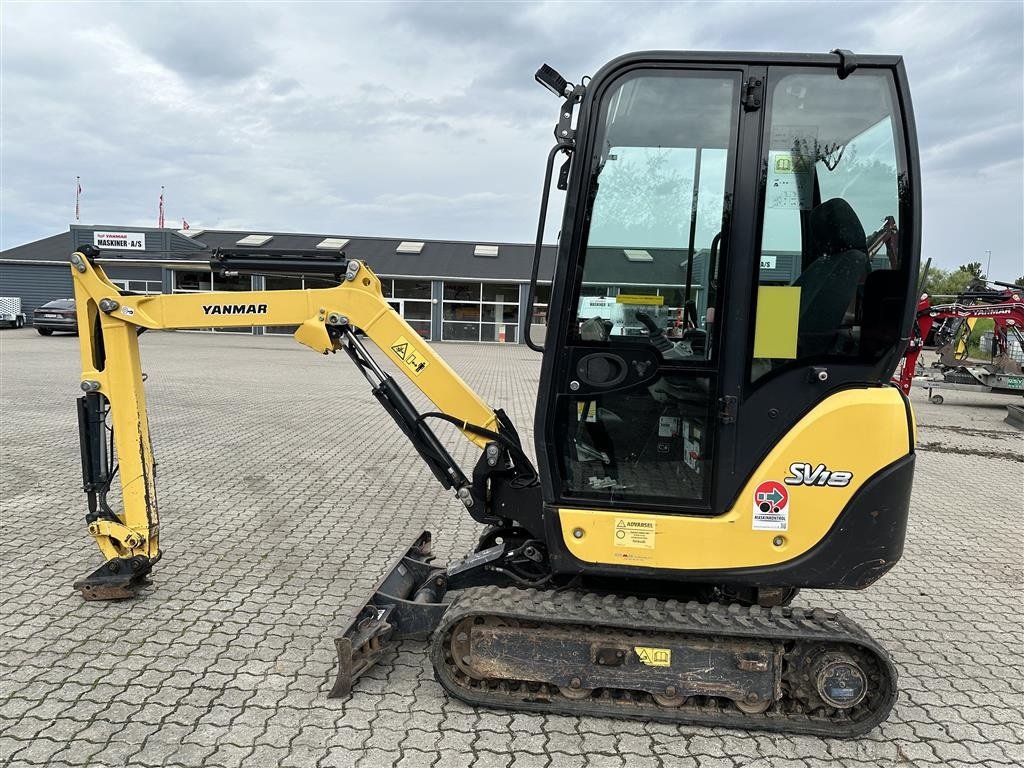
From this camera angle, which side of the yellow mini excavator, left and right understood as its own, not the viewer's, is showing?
left

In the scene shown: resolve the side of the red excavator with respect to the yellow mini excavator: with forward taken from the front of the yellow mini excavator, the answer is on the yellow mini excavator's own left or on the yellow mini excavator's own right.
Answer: on the yellow mini excavator's own right

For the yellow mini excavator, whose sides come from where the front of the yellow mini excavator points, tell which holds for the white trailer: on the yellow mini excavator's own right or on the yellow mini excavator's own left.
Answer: on the yellow mini excavator's own right

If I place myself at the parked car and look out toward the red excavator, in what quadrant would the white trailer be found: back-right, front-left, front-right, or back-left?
back-left

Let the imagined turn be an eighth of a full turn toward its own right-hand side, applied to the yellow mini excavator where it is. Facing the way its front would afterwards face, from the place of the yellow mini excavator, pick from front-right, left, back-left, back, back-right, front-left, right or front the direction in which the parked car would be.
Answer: front

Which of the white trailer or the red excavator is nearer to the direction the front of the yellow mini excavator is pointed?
the white trailer

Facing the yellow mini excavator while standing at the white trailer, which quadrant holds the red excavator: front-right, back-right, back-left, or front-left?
front-left
